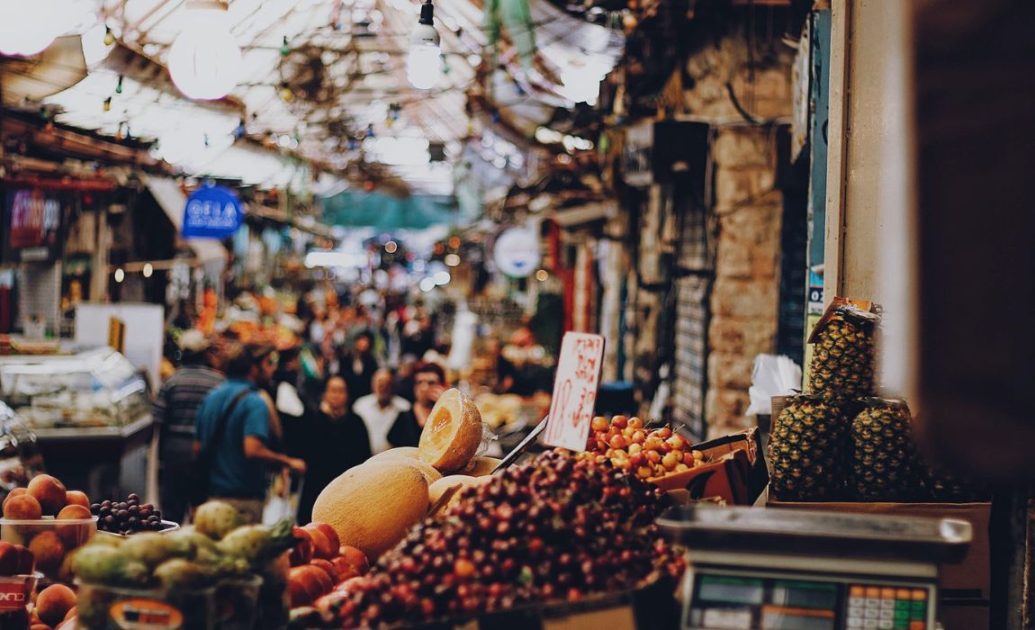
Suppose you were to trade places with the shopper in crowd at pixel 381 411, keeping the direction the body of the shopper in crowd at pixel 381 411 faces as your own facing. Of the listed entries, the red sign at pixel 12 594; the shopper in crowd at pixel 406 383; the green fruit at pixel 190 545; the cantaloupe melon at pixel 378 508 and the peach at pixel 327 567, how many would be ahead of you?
4

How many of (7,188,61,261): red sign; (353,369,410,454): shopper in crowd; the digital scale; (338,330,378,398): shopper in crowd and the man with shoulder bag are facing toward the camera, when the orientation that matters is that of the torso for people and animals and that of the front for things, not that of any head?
4

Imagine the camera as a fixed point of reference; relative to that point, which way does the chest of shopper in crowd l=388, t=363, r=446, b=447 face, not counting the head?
toward the camera

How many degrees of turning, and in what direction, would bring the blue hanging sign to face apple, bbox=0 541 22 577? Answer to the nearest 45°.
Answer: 0° — it already faces it

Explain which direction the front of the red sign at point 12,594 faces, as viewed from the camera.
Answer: facing the viewer

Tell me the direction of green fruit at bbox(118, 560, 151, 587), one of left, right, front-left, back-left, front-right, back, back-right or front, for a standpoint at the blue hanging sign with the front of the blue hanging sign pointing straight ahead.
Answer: front

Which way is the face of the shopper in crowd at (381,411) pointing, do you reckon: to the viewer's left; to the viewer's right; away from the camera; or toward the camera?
toward the camera

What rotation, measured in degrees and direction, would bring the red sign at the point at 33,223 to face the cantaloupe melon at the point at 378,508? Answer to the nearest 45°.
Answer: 0° — it already faces it

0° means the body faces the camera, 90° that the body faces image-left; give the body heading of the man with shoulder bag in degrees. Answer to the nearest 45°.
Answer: approximately 225°

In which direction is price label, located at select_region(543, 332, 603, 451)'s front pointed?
toward the camera

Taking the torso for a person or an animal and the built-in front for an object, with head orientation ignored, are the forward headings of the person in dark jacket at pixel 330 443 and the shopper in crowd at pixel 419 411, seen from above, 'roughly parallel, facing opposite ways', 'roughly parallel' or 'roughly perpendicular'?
roughly parallel

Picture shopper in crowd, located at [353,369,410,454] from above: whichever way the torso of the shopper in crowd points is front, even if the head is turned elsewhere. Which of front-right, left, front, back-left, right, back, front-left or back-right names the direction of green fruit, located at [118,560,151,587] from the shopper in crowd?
front

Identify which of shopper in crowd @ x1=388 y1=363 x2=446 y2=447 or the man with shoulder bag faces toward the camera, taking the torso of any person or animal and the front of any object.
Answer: the shopper in crowd

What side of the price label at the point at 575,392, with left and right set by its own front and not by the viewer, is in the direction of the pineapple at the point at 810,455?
left

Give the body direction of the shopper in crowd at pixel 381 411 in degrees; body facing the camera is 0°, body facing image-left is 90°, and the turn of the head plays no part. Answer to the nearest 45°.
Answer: approximately 0°
